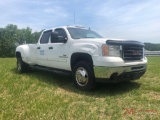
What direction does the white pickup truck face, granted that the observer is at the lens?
facing the viewer and to the right of the viewer
